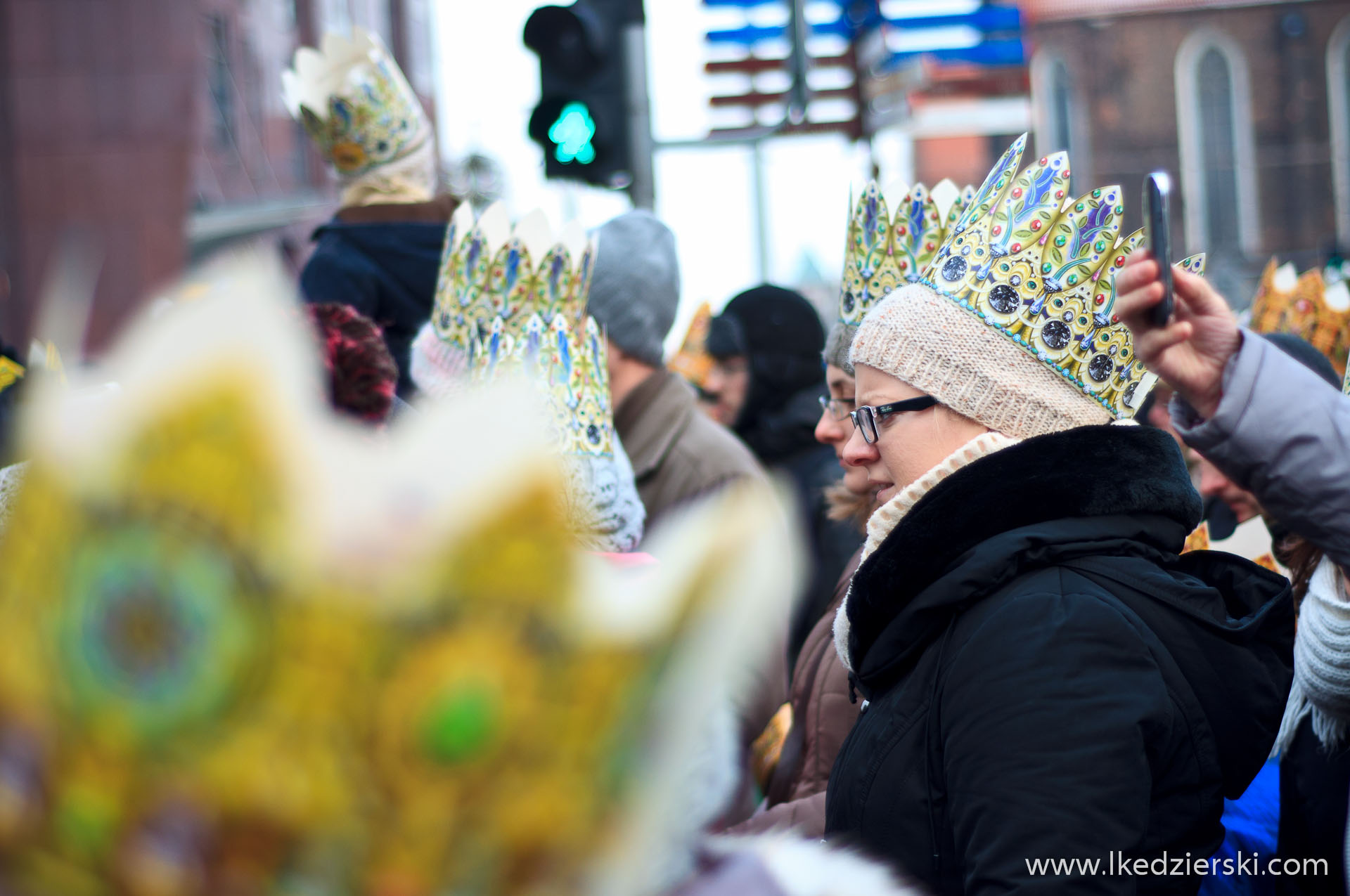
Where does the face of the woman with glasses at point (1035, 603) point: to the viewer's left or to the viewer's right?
to the viewer's left

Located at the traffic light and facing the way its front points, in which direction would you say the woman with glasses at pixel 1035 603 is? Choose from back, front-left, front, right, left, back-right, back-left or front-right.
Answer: front-left

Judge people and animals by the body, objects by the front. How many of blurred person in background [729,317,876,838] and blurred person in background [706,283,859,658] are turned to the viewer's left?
2

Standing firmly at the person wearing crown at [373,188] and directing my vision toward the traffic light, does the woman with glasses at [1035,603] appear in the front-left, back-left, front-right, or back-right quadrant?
back-right

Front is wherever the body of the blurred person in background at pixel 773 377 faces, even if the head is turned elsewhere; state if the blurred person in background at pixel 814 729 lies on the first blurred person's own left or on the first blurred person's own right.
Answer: on the first blurred person's own left

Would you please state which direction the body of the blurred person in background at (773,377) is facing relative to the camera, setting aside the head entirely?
to the viewer's left

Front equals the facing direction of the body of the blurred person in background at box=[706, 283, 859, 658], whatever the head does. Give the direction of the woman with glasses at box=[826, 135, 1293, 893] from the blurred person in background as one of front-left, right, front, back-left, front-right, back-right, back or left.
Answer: left

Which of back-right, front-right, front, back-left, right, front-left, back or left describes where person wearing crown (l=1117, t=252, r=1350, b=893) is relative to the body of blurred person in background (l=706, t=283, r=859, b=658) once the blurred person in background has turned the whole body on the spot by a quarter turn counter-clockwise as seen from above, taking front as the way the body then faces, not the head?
front

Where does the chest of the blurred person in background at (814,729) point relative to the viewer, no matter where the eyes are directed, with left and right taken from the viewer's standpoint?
facing to the left of the viewer

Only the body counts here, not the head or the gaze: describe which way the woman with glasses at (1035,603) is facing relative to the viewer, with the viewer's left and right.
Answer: facing to the left of the viewer

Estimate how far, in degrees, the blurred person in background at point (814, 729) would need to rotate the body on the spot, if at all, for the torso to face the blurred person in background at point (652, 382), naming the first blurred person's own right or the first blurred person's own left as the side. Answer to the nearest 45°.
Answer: approximately 90° to the first blurred person's own right

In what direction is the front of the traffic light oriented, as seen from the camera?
facing the viewer and to the left of the viewer

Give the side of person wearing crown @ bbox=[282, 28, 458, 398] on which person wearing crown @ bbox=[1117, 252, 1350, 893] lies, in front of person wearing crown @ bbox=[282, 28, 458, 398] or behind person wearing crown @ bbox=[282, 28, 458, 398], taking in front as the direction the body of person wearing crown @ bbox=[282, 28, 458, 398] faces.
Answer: behind
